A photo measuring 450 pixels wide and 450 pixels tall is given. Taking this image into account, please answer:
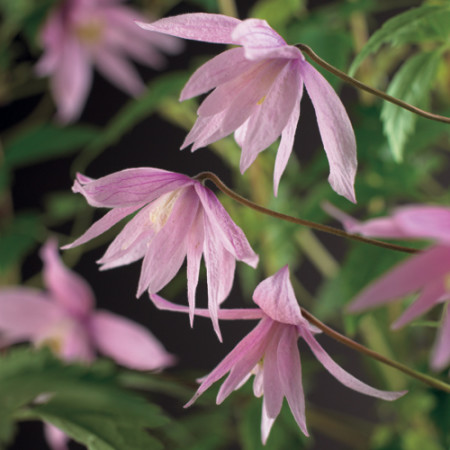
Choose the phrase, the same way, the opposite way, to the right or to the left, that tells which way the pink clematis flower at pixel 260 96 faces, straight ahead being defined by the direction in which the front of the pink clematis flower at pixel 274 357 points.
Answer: the same way

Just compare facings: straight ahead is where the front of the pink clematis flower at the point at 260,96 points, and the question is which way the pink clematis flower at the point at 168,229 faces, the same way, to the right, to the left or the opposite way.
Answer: the same way

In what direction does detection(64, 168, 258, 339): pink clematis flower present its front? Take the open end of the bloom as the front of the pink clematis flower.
to the viewer's left

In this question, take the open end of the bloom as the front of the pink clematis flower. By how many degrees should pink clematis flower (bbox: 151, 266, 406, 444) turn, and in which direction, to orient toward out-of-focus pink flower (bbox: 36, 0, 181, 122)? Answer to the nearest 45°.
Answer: approximately 90° to its right

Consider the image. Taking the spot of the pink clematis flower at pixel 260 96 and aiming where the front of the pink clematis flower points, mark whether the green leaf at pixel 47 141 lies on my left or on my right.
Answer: on my right

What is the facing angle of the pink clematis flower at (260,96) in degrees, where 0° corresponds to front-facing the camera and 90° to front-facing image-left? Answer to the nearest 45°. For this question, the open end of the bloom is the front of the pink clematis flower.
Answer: approximately 90°

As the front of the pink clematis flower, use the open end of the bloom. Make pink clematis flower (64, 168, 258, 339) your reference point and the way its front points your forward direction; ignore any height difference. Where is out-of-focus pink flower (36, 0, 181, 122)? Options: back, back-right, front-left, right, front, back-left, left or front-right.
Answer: right
